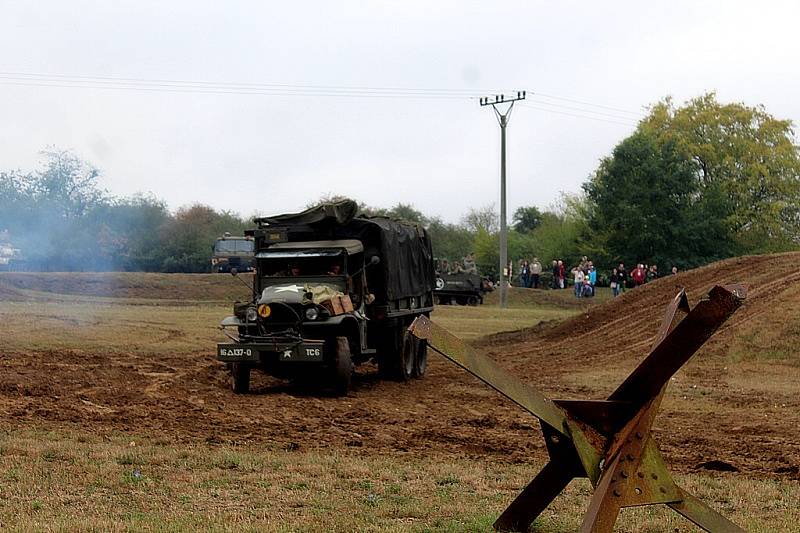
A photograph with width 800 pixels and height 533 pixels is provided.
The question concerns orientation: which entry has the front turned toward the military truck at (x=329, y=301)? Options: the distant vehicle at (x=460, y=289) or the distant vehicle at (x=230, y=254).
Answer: the distant vehicle at (x=230, y=254)

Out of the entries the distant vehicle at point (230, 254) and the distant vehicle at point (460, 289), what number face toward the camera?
1

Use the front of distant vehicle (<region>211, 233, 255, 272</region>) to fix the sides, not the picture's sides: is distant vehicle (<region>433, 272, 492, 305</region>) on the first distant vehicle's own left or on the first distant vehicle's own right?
on the first distant vehicle's own left

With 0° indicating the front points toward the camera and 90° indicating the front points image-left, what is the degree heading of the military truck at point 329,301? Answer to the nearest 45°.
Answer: approximately 45°

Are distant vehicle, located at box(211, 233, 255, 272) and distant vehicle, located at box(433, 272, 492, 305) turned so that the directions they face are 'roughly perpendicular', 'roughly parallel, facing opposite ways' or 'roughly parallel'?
roughly perpendicular

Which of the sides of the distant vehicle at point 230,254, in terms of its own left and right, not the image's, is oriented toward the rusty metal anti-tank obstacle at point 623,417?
front
